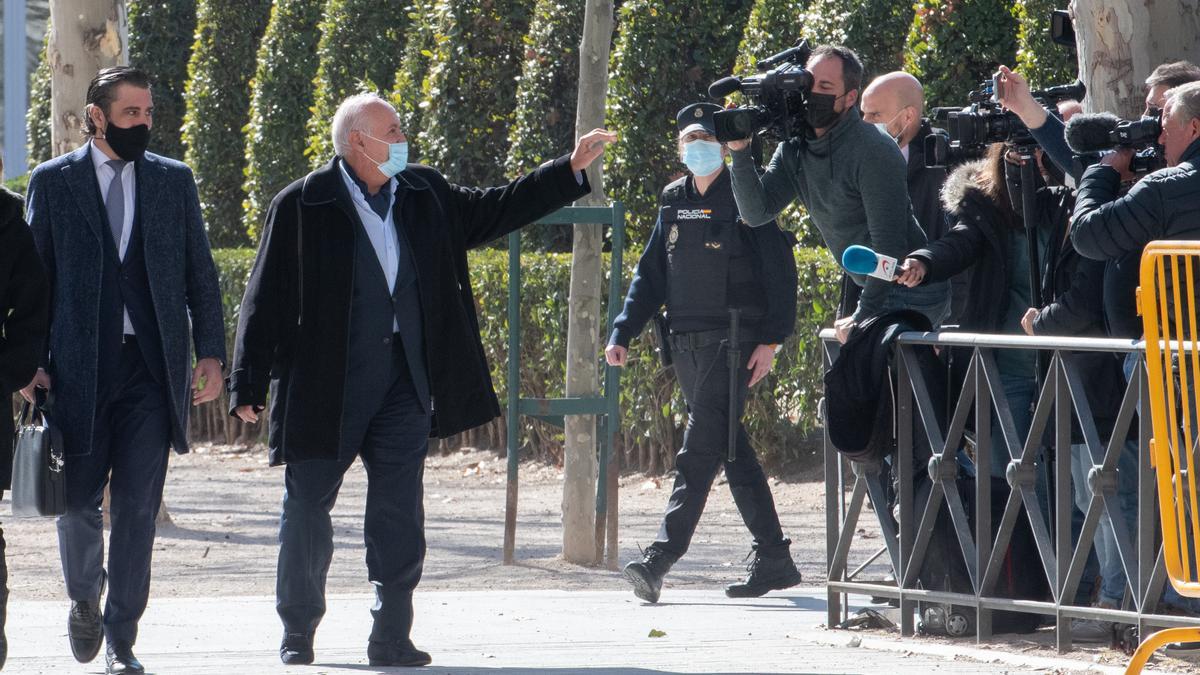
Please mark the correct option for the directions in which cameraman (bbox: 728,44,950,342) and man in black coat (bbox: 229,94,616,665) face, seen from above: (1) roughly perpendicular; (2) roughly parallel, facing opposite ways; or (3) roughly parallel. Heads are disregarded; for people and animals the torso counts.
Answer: roughly perpendicular

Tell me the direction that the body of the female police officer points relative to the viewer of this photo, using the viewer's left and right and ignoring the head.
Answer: facing the viewer and to the left of the viewer

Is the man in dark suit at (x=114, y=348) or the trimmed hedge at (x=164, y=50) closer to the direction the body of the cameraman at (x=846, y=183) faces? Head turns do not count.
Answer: the man in dark suit

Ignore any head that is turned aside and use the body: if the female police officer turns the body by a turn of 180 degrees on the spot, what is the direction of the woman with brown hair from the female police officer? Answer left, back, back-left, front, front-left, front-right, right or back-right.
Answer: right

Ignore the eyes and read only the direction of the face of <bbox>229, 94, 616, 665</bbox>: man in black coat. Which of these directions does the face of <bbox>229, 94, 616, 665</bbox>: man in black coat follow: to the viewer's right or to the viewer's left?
to the viewer's right

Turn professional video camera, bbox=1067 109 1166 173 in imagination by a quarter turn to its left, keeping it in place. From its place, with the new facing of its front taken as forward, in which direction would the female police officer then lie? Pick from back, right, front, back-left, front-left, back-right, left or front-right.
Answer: back-right

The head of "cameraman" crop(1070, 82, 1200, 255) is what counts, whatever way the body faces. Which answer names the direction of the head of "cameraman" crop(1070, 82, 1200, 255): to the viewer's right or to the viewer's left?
to the viewer's left

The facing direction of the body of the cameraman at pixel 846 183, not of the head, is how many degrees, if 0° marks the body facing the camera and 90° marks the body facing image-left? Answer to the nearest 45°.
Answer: approximately 45°

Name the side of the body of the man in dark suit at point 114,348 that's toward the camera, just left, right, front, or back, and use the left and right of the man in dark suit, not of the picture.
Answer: front

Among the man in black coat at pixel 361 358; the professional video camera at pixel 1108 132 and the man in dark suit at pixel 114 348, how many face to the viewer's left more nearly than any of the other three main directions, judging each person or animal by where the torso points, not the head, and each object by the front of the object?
1

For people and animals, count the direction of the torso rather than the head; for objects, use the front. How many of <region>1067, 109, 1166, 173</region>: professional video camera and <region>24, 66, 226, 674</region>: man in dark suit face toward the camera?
1

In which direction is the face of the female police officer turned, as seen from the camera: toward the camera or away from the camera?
toward the camera

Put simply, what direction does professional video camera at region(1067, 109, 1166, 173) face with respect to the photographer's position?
facing to the left of the viewer
